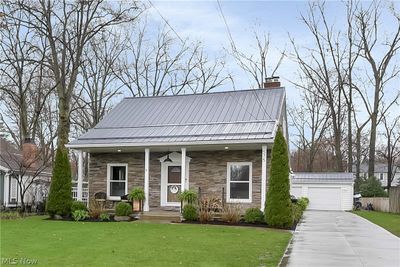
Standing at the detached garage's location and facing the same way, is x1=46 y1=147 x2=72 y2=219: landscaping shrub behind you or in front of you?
in front

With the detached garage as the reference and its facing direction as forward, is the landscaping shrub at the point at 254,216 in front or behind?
in front

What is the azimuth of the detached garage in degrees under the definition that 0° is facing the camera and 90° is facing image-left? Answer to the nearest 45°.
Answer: approximately 0°

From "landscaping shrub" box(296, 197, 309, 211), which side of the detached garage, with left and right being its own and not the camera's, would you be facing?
front

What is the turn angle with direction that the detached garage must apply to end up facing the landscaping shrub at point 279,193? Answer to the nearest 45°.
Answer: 0° — it already faces it

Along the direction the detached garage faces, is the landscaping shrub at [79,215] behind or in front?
in front

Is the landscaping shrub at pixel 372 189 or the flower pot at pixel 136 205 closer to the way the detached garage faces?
the flower pot
